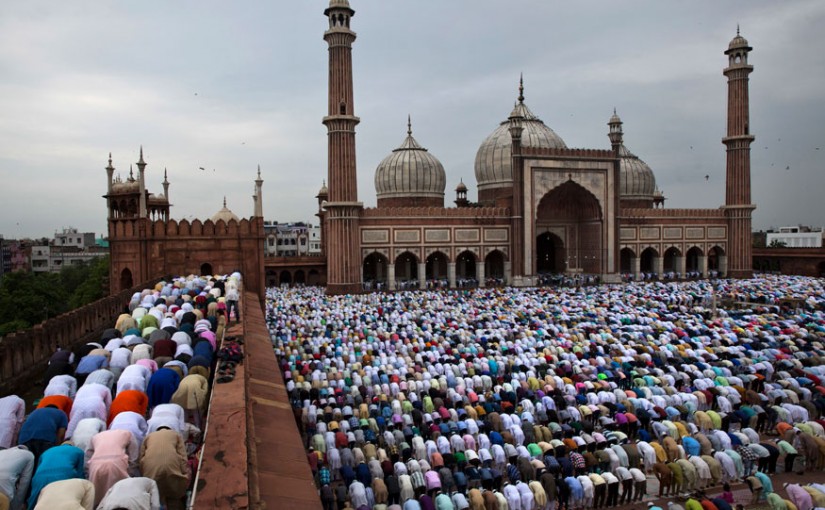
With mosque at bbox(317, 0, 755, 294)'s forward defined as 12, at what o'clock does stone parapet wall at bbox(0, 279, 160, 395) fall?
The stone parapet wall is roughly at 2 o'clock from the mosque.

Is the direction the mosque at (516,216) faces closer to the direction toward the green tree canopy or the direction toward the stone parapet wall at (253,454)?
the stone parapet wall

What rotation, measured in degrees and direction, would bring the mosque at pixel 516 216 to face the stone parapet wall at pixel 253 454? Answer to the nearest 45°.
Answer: approximately 45° to its right

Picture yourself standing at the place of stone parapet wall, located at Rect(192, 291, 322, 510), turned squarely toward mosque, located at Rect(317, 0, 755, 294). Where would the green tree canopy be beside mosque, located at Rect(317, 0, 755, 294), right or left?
left

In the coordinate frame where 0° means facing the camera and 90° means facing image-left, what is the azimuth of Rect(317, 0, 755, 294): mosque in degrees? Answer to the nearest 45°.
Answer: approximately 315°
